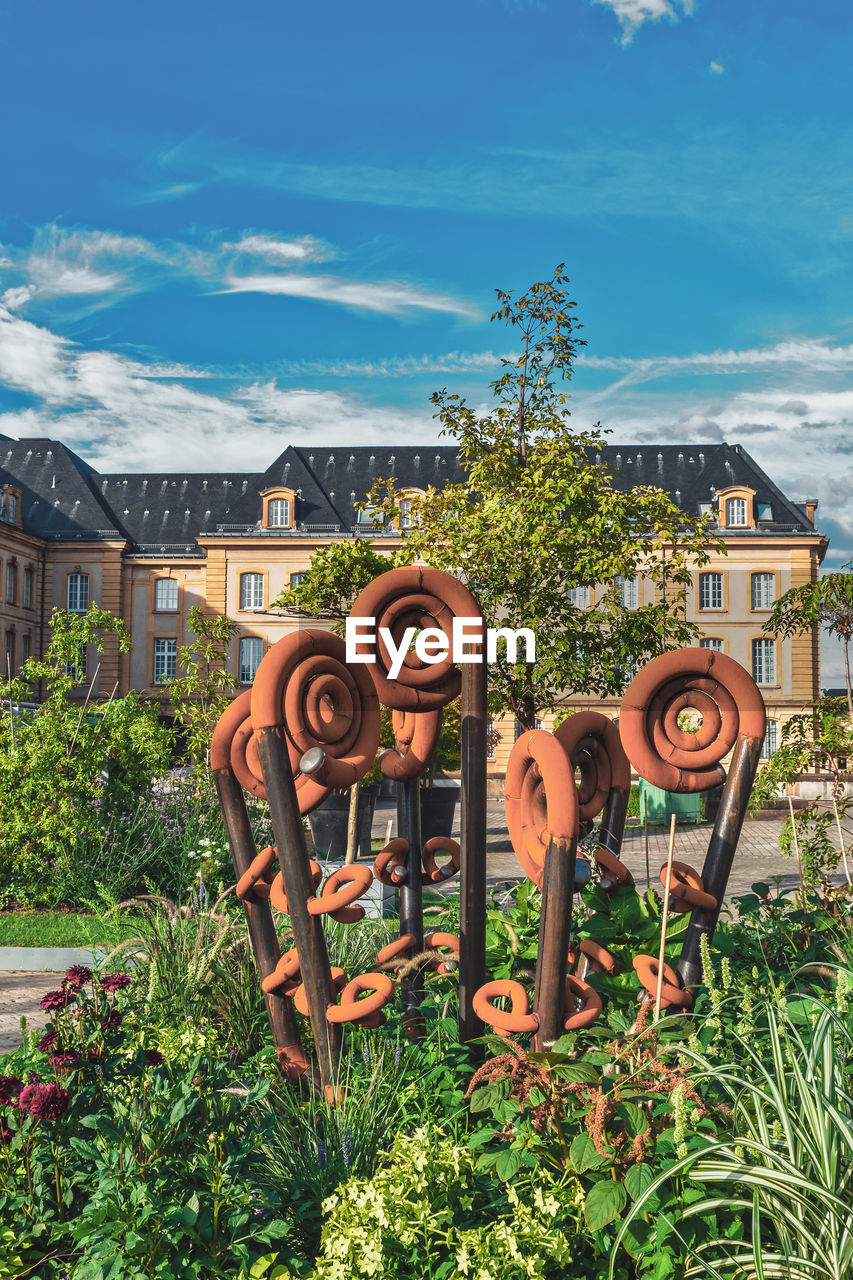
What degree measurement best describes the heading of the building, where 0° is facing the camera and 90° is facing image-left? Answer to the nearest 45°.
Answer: approximately 0°

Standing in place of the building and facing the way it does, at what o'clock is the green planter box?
The green planter box is roughly at 11 o'clock from the building.

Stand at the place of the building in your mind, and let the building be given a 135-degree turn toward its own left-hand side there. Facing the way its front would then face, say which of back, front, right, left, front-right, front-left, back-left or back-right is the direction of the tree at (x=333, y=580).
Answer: back-right

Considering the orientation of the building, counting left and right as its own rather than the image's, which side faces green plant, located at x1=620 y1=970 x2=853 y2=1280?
front

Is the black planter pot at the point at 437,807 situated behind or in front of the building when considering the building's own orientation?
in front

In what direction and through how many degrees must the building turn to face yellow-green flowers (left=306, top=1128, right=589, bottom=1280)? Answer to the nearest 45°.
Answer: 0° — it already faces it

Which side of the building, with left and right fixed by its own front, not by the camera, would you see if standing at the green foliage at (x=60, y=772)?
front

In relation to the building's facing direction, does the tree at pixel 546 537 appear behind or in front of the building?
in front

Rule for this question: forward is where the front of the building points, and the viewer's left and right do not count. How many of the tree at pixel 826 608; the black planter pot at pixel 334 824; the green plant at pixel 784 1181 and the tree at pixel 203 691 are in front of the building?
4
